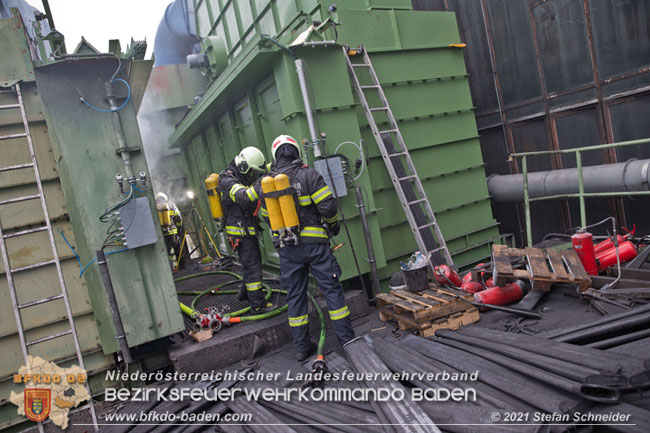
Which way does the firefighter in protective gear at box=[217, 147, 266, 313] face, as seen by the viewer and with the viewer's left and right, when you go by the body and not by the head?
facing to the right of the viewer

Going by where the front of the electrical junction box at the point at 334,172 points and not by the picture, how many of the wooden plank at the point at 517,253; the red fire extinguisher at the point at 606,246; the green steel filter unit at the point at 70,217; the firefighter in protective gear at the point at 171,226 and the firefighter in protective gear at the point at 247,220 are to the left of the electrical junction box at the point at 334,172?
2

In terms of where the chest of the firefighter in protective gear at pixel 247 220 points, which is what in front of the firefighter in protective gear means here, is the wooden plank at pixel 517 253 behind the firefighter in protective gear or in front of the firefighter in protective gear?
in front

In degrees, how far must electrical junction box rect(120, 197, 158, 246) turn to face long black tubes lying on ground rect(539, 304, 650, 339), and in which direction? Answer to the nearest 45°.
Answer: approximately 45° to its left

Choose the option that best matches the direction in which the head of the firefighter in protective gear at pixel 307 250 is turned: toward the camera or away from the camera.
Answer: away from the camera

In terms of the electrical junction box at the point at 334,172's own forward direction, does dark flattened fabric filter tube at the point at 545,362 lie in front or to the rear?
in front

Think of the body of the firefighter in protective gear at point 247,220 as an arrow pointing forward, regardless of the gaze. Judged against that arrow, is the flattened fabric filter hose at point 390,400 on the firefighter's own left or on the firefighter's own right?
on the firefighter's own right
